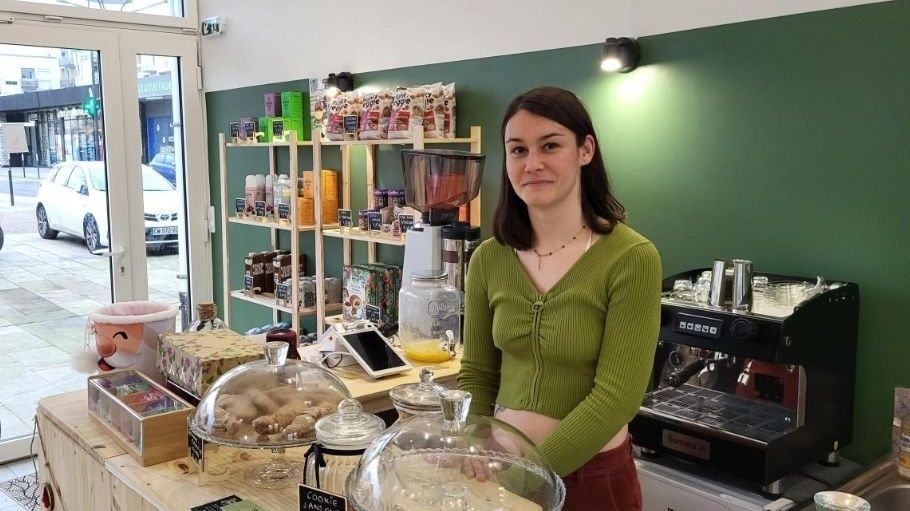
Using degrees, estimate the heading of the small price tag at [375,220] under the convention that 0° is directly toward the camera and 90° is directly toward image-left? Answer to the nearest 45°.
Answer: approximately 0°

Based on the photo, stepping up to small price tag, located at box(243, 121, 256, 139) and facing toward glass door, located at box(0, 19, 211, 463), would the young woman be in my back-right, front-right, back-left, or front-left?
back-left

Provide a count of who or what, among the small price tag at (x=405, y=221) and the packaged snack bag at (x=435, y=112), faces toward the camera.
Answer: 2

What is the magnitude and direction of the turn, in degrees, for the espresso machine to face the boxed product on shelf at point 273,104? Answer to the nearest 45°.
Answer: approximately 90° to its right

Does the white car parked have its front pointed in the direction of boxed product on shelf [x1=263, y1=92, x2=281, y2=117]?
yes

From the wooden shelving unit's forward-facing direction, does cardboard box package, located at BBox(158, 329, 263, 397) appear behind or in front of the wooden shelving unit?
in front

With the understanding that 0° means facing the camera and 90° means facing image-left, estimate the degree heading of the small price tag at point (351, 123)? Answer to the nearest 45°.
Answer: approximately 0°

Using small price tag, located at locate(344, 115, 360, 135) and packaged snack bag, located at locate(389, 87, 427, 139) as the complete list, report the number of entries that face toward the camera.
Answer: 2

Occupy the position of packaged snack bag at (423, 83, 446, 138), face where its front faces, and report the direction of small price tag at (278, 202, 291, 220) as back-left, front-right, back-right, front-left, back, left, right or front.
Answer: back-right

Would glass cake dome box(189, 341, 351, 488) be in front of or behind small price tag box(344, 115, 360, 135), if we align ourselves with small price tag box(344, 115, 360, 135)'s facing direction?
in front

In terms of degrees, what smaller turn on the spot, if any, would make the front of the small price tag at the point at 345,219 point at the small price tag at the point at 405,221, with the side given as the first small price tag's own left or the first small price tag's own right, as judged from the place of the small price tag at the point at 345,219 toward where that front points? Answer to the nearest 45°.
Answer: approximately 45° to the first small price tag's own left
